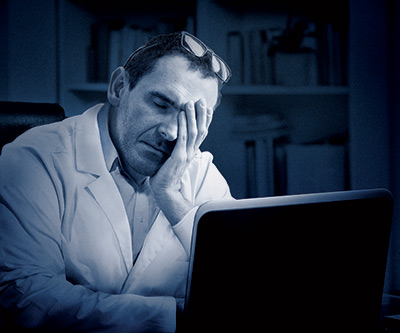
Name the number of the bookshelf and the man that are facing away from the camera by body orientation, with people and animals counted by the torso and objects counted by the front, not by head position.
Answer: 0

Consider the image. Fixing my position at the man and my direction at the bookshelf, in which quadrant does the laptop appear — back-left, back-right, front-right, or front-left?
back-right

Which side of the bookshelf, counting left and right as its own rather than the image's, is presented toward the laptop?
front

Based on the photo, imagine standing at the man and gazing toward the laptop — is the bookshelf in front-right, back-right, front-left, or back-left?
back-left

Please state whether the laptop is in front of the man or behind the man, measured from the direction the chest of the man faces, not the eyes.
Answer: in front

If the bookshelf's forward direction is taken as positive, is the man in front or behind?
in front

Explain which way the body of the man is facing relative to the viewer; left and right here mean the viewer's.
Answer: facing the viewer and to the right of the viewer

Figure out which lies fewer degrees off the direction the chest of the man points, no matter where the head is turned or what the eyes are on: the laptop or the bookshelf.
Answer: the laptop

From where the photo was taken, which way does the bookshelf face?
toward the camera
